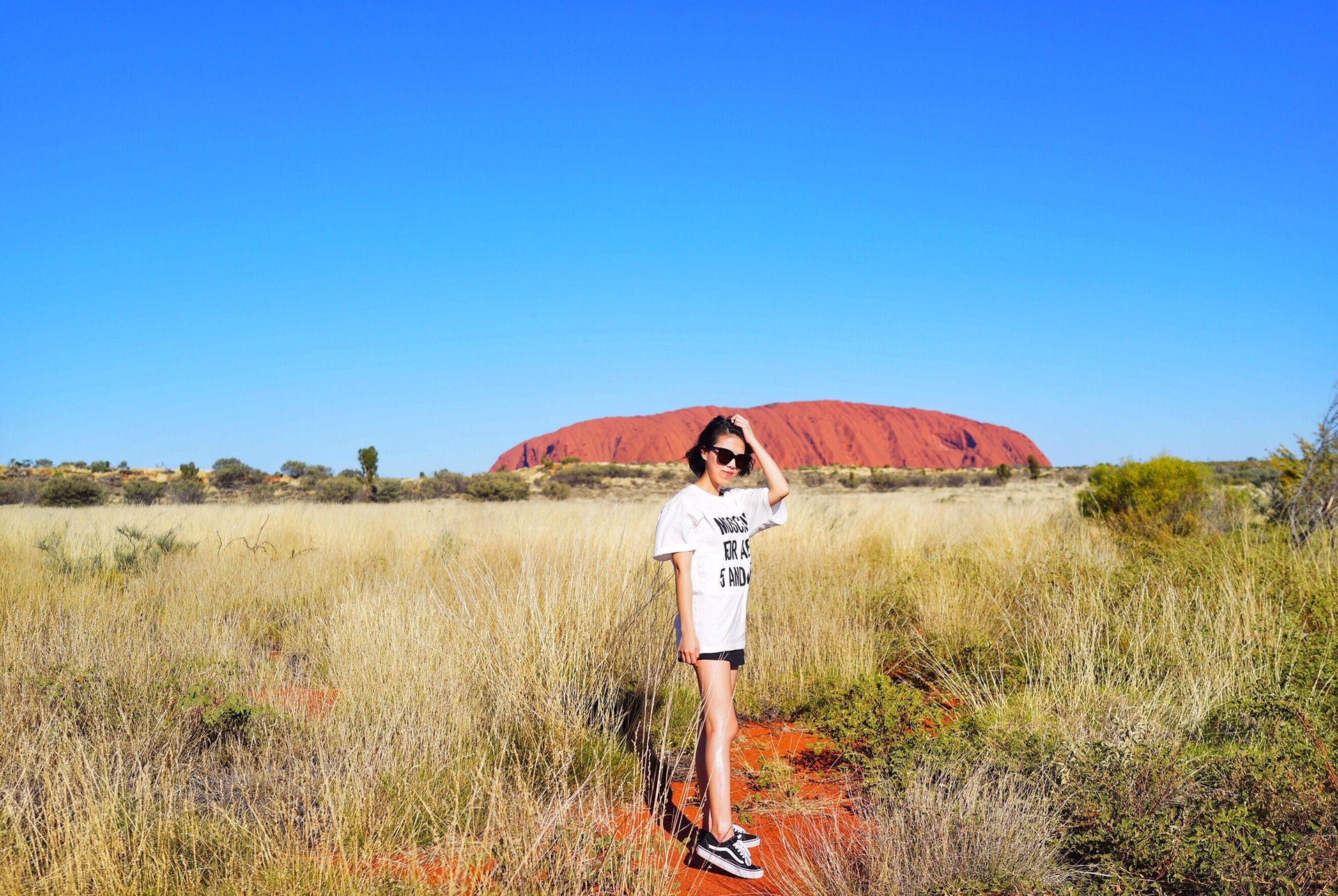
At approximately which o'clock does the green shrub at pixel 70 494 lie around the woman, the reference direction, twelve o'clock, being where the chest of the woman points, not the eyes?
The green shrub is roughly at 6 o'clock from the woman.

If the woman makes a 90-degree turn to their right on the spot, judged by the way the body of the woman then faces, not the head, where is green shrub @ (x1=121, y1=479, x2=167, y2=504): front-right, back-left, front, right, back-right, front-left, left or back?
right

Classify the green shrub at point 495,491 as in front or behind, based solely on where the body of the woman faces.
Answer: behind

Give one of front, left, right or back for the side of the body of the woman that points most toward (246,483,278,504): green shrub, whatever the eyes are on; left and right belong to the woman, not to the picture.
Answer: back

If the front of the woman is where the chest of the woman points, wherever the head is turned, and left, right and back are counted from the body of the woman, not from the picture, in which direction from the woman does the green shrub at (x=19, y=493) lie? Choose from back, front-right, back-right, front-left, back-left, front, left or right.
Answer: back

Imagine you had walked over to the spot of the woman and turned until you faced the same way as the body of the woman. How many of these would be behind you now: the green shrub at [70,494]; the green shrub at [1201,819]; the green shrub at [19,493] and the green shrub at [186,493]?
3

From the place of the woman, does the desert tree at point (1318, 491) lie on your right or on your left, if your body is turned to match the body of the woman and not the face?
on your left

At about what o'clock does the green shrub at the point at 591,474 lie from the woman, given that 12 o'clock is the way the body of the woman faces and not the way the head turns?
The green shrub is roughly at 7 o'clock from the woman.

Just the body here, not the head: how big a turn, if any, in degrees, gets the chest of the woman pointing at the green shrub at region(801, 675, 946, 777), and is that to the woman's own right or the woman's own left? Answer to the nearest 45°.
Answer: approximately 90° to the woman's own left

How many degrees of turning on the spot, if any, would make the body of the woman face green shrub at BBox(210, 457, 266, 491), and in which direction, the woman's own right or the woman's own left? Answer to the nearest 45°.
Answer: approximately 180°

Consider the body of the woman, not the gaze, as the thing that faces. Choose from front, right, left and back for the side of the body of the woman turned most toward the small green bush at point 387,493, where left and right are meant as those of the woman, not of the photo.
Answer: back

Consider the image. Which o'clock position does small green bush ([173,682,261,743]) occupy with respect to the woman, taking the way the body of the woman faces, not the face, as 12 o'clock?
The small green bush is roughly at 5 o'clock from the woman.

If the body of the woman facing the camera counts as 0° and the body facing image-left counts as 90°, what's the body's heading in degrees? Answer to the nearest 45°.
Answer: approximately 315°
